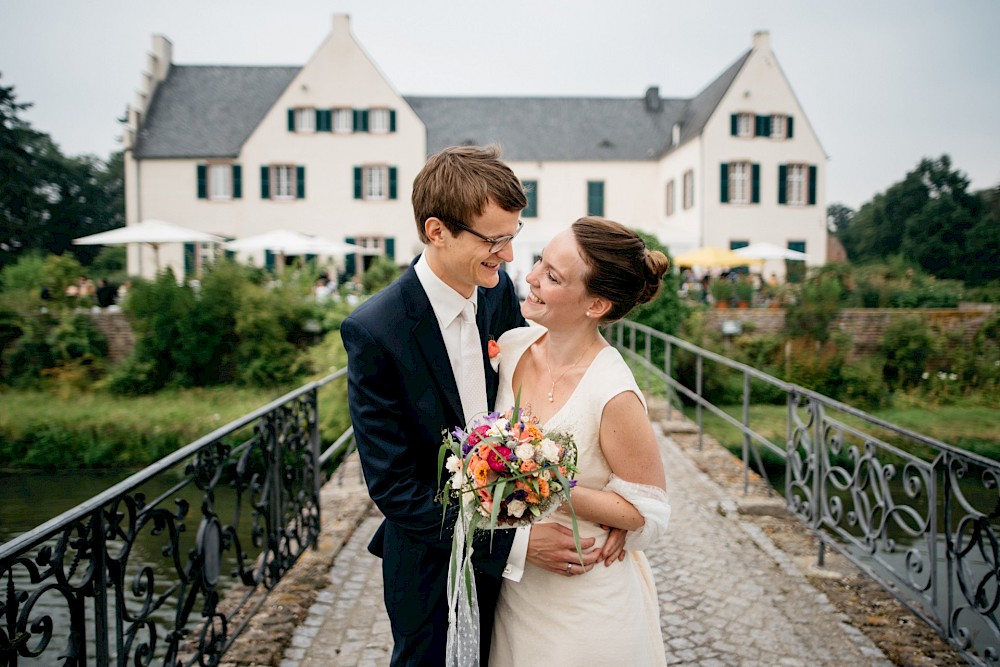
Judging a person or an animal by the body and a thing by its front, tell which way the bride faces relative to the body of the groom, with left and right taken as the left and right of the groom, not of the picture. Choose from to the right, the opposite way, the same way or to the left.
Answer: to the right

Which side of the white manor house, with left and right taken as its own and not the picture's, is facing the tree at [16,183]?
right

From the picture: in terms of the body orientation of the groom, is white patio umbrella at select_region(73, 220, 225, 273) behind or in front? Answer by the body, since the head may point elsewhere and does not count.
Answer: behind

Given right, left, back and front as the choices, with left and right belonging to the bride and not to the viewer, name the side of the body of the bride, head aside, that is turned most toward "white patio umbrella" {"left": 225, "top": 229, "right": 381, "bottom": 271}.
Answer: right

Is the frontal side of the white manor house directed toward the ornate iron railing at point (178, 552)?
yes

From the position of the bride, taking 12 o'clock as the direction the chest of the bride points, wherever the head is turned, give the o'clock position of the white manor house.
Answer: The white manor house is roughly at 4 o'clock from the bride.

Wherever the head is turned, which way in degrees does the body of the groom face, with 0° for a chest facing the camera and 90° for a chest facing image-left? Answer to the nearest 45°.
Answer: approximately 315°

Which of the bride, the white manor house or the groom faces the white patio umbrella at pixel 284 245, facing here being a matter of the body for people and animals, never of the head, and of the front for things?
the white manor house

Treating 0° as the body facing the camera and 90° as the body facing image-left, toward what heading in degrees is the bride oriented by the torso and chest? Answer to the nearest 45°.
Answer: approximately 45°

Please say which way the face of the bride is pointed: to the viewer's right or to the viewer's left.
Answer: to the viewer's left

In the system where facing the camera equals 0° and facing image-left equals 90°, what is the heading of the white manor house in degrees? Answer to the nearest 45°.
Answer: approximately 0°

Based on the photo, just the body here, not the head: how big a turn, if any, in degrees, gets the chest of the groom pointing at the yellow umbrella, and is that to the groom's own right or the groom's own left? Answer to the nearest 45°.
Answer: approximately 135° to the groom's own left
